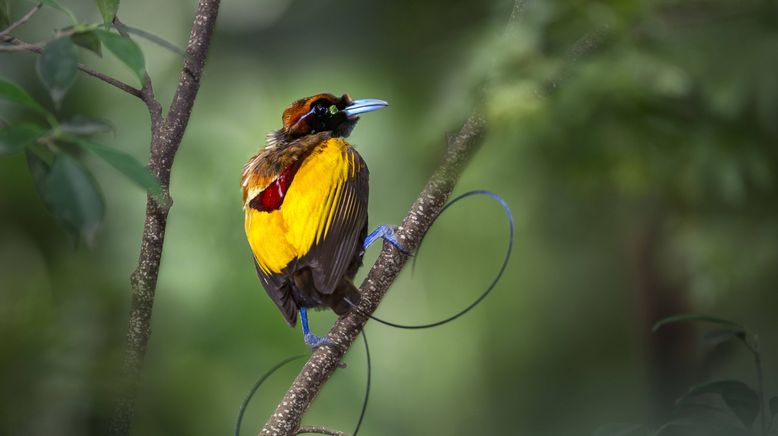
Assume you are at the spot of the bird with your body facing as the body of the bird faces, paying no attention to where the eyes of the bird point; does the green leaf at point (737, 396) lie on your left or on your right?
on your right

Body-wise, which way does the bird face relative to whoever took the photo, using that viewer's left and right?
facing away from the viewer and to the right of the viewer
